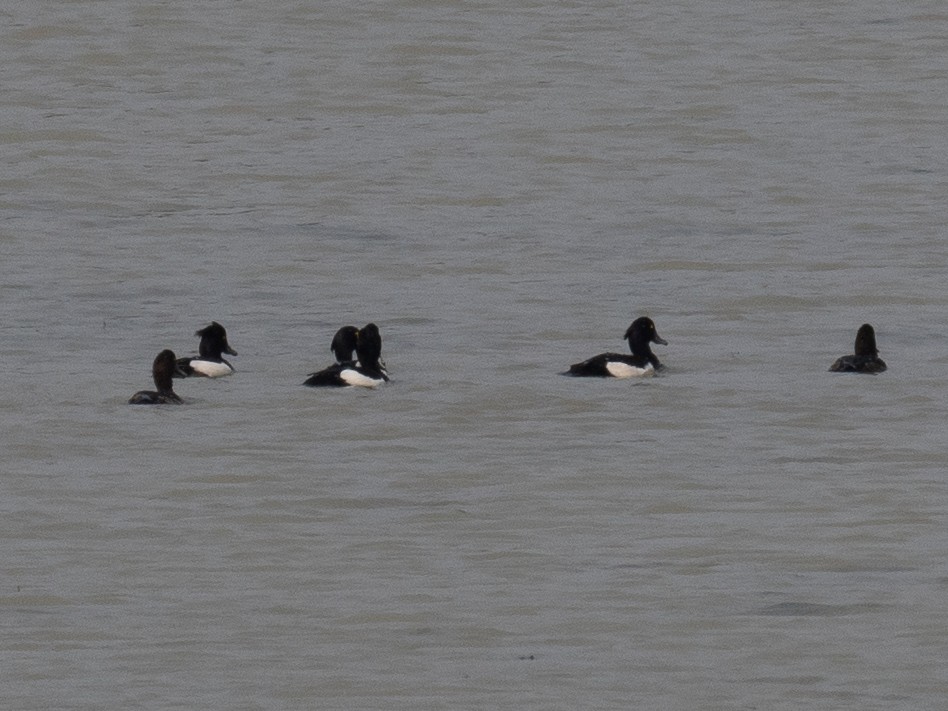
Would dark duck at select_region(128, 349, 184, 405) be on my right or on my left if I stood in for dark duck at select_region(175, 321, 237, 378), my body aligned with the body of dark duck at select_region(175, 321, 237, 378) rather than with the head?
on my right

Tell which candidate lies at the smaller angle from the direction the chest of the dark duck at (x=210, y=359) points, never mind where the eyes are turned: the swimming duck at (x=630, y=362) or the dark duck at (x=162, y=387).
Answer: the swimming duck

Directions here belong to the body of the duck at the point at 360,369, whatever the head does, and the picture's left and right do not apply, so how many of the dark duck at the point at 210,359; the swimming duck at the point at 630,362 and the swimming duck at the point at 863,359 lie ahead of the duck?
2

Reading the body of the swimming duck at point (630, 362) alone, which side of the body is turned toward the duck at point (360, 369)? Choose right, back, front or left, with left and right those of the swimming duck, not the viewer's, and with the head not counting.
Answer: back

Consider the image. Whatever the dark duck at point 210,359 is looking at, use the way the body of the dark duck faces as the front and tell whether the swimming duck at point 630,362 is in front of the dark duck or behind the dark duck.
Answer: in front

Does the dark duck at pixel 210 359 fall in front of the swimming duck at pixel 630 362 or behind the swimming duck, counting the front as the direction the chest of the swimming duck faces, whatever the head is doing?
behind

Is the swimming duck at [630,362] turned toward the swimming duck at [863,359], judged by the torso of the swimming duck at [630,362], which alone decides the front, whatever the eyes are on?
yes

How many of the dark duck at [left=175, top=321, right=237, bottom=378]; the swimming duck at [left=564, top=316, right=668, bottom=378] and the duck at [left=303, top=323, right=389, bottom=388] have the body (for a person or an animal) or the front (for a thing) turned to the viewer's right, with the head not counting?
3

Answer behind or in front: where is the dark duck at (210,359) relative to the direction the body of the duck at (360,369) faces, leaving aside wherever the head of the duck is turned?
behind

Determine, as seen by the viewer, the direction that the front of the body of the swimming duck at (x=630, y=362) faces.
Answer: to the viewer's right

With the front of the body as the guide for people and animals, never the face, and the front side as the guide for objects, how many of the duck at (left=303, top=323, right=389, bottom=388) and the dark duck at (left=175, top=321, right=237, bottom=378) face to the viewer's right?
2

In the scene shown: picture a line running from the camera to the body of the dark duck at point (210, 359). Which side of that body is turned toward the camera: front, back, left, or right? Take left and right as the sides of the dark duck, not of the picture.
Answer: right

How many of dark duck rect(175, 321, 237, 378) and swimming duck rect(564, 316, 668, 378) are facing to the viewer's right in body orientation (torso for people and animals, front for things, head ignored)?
2

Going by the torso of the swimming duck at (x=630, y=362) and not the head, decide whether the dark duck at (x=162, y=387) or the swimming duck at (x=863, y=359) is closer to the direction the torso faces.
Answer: the swimming duck

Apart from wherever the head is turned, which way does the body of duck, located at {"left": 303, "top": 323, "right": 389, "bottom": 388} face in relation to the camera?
to the viewer's right
